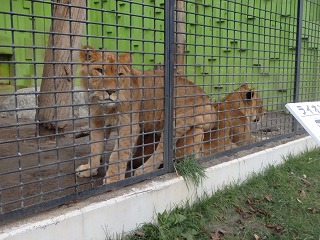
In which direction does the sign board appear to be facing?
toward the camera

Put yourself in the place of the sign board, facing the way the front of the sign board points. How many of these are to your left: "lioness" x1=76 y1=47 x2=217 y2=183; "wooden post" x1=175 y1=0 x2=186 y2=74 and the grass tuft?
0

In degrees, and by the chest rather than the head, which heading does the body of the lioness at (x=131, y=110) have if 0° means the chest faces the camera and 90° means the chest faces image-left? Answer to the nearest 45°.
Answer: approximately 45°

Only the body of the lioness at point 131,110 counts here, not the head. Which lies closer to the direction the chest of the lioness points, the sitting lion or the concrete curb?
the concrete curb

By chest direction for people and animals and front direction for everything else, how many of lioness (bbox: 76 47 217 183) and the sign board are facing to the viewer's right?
0

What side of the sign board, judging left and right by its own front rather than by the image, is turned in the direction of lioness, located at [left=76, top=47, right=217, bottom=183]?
right

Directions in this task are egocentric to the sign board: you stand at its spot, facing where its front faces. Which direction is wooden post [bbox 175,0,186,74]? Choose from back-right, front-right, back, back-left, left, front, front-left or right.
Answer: back-right

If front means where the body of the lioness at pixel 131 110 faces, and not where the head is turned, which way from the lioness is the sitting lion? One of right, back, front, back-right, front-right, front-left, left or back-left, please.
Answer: back
